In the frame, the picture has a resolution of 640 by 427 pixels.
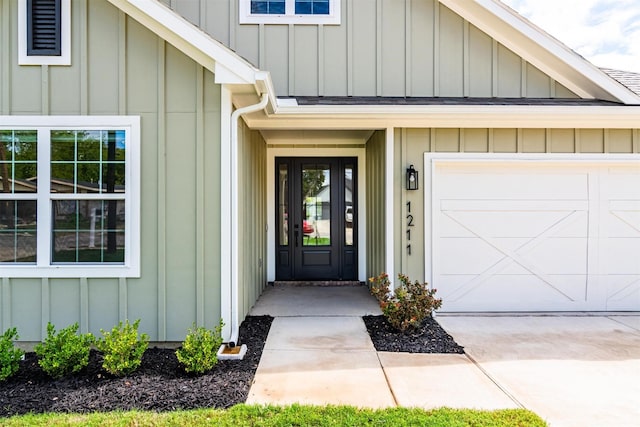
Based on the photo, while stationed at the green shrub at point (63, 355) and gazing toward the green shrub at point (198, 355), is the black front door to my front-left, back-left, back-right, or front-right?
front-left

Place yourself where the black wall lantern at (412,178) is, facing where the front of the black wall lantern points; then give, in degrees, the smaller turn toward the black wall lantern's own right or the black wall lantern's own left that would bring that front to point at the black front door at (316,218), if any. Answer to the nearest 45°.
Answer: approximately 135° to the black wall lantern's own right

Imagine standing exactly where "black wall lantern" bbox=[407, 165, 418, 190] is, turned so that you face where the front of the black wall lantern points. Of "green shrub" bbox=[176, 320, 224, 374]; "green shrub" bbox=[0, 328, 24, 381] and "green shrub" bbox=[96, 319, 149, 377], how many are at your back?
0

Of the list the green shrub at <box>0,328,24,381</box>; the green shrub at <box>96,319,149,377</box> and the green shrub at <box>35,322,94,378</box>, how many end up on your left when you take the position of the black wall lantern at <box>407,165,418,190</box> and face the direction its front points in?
0

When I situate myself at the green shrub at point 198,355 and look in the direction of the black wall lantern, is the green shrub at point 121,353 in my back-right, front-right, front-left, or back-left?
back-left

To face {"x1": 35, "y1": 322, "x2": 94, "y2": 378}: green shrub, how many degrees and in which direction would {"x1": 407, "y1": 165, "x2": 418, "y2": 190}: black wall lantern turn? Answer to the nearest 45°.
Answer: approximately 45° to its right

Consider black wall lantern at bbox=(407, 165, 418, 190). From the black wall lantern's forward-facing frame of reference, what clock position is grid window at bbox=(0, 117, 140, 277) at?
The grid window is roughly at 2 o'clock from the black wall lantern.

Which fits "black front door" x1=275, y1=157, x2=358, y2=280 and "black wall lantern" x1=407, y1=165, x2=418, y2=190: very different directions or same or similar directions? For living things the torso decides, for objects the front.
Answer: same or similar directions

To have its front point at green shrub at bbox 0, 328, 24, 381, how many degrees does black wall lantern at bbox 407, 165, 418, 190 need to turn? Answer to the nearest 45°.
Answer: approximately 45° to its right

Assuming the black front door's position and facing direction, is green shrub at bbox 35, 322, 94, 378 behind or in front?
in front

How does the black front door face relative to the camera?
toward the camera

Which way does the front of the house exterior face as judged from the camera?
facing the viewer

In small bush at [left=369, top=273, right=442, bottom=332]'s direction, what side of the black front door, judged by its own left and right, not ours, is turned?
front

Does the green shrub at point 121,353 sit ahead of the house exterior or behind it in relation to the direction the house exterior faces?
ahead

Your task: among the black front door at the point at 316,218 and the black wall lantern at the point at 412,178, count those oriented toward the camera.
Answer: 2

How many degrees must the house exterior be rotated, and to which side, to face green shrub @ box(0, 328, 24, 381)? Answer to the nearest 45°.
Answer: approximately 45° to its right

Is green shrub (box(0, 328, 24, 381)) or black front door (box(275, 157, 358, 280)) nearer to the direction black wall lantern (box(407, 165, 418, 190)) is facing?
the green shrub

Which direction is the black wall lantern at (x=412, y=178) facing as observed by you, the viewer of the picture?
facing the viewer
